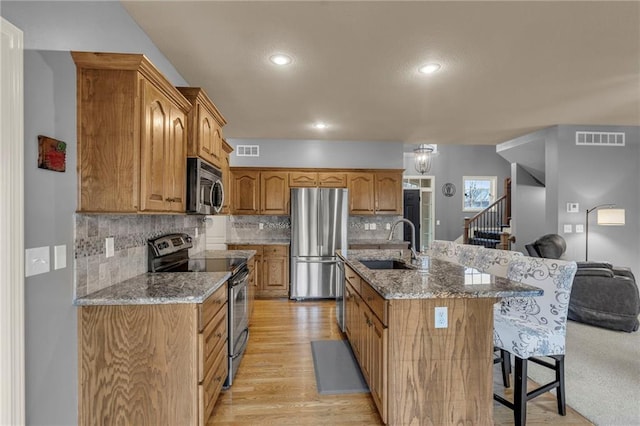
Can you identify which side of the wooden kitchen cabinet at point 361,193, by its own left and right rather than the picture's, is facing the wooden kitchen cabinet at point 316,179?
right

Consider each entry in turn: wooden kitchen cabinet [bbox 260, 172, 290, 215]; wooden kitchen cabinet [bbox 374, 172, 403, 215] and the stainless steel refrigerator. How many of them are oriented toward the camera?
3

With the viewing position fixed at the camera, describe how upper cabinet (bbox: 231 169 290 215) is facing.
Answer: facing the viewer

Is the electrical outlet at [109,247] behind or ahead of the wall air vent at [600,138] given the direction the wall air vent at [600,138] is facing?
ahead

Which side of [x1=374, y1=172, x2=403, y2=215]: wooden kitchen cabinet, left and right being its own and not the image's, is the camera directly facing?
front

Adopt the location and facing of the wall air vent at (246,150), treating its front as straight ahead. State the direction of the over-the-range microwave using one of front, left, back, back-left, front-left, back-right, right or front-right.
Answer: front

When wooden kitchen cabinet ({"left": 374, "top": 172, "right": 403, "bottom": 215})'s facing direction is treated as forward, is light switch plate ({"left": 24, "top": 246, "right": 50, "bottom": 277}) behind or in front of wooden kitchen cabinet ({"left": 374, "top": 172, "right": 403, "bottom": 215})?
in front

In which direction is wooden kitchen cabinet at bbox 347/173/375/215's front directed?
toward the camera

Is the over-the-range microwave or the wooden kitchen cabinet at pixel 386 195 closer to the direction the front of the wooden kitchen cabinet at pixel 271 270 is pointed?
the over-the-range microwave

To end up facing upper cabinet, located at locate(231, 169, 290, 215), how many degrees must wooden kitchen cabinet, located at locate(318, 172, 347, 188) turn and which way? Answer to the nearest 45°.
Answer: approximately 90° to its right

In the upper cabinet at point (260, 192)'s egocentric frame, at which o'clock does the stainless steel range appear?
The stainless steel range is roughly at 12 o'clock from the upper cabinet.

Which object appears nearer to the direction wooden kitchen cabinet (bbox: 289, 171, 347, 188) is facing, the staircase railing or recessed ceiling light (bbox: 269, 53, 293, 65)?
the recessed ceiling light

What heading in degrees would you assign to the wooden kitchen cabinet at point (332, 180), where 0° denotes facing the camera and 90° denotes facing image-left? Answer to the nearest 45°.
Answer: approximately 0°

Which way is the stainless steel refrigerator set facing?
toward the camera
